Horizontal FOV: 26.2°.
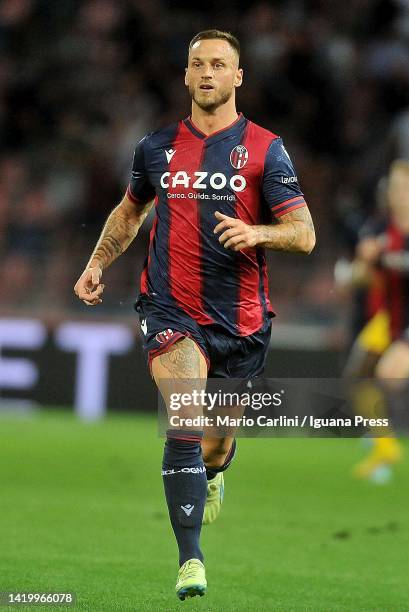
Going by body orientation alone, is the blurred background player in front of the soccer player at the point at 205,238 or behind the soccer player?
behind

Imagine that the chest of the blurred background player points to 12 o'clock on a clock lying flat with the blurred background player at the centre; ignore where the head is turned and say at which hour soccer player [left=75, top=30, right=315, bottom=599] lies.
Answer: The soccer player is roughly at 11 o'clock from the blurred background player.

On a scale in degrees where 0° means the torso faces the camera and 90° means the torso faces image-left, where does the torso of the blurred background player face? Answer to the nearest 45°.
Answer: approximately 45°

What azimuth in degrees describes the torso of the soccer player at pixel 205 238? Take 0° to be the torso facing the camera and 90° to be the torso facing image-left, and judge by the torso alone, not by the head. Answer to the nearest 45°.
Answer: approximately 0°
